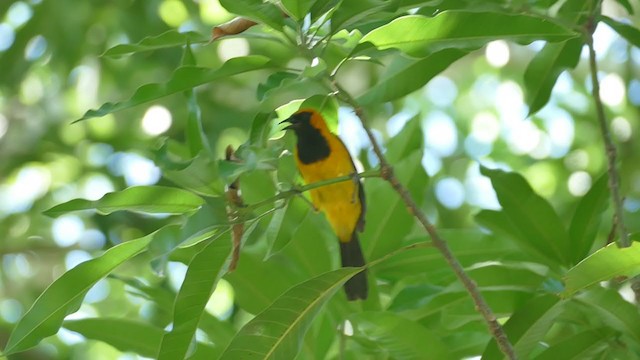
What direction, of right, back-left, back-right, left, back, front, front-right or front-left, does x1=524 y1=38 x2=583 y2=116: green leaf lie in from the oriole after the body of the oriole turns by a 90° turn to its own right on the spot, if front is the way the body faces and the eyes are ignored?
back

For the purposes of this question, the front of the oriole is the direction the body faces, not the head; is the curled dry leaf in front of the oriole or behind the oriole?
in front

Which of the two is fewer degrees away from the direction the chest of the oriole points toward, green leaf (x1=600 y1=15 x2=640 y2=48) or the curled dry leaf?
the curled dry leaf

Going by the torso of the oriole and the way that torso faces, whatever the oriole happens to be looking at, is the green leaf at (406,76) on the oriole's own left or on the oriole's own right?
on the oriole's own left

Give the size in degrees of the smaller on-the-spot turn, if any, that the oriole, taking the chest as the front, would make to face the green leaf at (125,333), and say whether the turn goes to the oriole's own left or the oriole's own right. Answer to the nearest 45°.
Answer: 0° — it already faces it

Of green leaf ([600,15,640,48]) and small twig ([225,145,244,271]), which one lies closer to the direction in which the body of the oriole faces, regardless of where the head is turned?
the small twig
